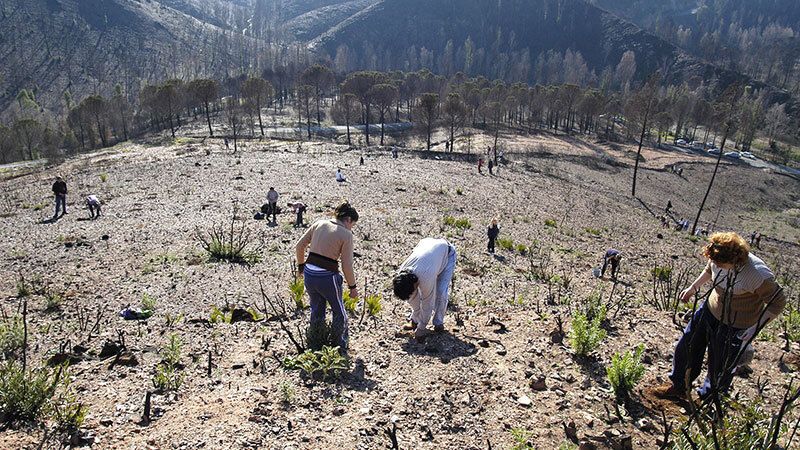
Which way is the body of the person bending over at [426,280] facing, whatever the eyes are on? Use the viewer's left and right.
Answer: facing the viewer and to the left of the viewer

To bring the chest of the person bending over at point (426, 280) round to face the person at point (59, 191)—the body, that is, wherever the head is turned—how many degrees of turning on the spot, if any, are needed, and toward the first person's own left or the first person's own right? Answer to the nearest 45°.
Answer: approximately 90° to the first person's own right

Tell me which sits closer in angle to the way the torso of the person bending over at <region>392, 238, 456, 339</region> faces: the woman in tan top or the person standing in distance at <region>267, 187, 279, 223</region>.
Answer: the woman in tan top

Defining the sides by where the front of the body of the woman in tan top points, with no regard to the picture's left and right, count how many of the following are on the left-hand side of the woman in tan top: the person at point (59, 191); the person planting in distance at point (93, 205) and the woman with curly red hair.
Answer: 2

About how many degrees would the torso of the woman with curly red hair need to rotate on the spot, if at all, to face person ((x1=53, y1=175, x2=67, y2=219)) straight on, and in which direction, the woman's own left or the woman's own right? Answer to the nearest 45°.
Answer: approximately 45° to the woman's own right

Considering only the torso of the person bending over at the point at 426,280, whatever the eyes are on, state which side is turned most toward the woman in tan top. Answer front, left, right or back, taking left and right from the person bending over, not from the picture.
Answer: front

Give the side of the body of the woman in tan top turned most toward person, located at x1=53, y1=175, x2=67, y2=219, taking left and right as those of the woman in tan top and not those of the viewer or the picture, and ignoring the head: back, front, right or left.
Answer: left

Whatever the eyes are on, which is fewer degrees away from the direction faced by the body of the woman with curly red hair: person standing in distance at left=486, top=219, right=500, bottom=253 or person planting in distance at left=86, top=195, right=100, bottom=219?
the person planting in distance

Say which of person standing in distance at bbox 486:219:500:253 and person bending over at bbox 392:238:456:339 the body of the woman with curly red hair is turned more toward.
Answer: the person bending over

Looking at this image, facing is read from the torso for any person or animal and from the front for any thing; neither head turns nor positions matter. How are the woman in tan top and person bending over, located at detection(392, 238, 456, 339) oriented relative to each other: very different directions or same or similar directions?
very different directions

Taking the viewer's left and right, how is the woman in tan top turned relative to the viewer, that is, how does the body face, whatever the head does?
facing away from the viewer and to the right of the viewer

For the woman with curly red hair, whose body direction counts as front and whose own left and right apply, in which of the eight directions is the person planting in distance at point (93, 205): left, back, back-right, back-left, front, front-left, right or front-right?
front-right

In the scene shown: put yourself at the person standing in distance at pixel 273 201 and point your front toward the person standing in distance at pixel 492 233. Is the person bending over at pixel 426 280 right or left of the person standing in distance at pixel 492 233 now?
right

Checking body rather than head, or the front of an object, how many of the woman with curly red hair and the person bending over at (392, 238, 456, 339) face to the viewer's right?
0

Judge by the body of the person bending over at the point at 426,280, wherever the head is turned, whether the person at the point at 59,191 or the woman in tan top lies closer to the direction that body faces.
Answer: the woman in tan top

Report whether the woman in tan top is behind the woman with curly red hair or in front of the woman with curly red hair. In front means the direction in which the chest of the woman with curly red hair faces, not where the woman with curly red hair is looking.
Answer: in front
